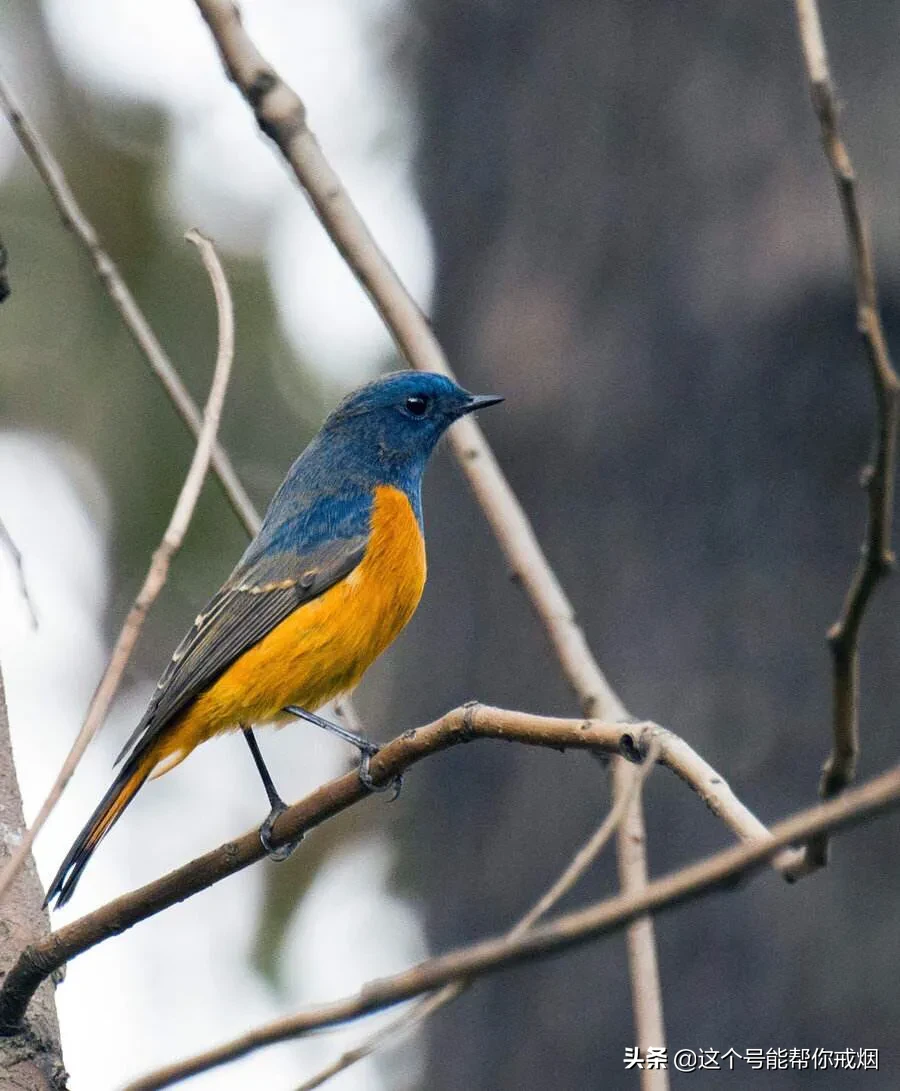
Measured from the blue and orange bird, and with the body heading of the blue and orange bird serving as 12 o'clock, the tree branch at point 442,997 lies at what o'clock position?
The tree branch is roughly at 3 o'clock from the blue and orange bird.

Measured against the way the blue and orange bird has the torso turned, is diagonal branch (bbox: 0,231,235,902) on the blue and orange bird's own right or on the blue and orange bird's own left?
on the blue and orange bird's own right

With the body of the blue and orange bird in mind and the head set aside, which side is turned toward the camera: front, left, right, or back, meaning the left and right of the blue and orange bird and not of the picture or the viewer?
right
